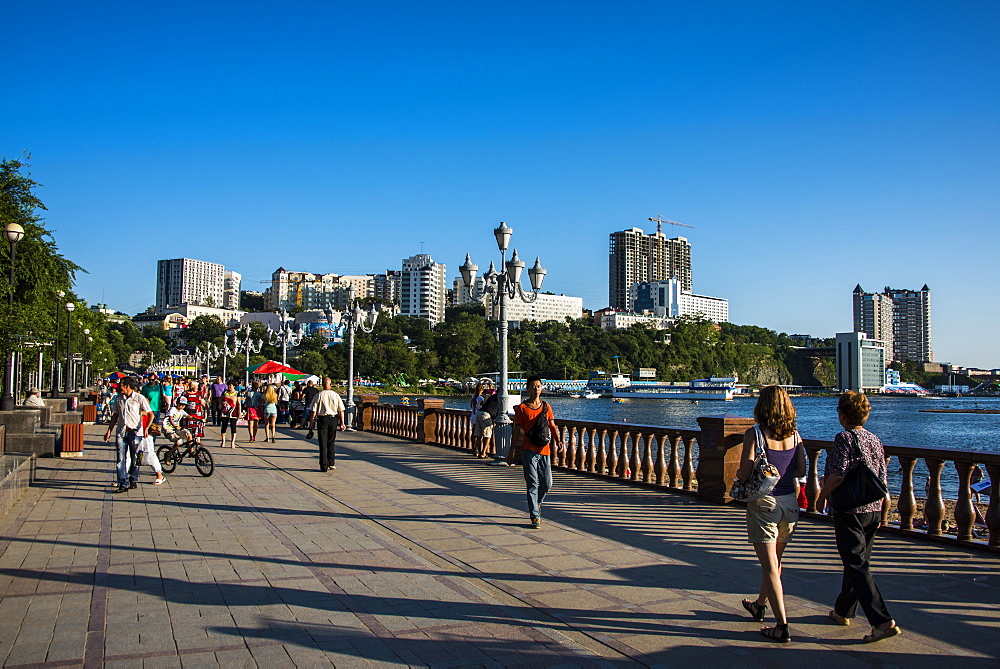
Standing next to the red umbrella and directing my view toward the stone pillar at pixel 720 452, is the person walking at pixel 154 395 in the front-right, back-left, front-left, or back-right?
front-right

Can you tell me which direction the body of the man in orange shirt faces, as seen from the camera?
toward the camera

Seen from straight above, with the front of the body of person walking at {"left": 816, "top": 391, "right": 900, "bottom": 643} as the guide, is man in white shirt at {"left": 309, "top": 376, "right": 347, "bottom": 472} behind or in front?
in front

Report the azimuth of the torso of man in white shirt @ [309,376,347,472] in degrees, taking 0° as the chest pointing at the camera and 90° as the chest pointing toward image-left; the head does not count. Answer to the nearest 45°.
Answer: approximately 180°

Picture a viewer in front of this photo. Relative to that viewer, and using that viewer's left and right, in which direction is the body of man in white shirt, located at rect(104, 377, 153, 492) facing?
facing the viewer

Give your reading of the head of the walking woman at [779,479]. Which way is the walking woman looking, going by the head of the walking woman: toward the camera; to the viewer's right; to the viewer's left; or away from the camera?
away from the camera

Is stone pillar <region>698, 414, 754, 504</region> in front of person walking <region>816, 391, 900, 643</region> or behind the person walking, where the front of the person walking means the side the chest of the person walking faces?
in front
